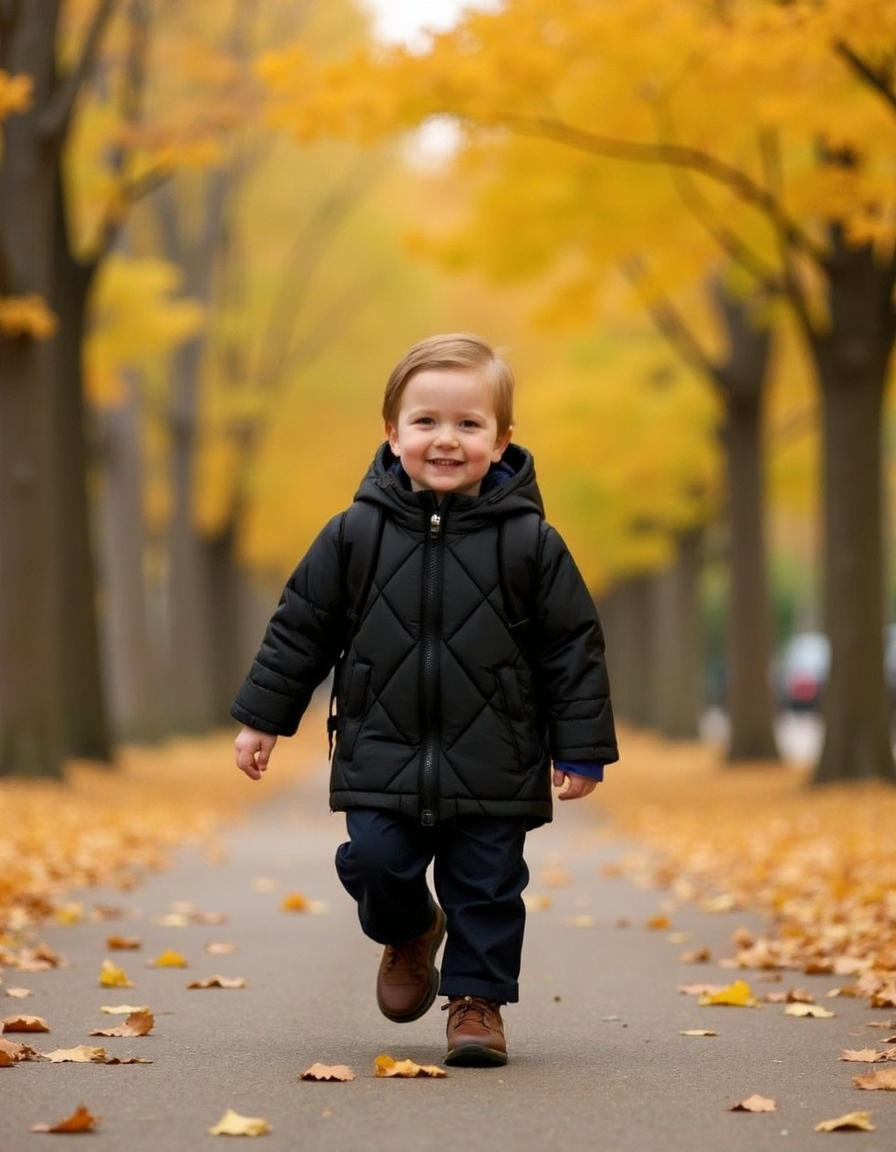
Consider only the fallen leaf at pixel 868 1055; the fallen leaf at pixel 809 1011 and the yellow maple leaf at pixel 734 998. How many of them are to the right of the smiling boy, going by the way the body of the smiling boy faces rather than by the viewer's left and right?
0

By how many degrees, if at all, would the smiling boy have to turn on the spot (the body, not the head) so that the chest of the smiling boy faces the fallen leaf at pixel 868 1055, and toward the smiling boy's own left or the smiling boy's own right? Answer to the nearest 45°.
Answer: approximately 90° to the smiling boy's own left

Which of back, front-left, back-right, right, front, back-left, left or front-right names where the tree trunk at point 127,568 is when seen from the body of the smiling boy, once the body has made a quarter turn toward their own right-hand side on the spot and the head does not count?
right

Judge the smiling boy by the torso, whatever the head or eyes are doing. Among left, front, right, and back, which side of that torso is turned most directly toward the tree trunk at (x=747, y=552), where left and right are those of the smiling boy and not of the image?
back

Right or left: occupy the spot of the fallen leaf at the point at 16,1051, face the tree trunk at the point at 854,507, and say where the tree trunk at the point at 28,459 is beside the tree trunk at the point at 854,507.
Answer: left

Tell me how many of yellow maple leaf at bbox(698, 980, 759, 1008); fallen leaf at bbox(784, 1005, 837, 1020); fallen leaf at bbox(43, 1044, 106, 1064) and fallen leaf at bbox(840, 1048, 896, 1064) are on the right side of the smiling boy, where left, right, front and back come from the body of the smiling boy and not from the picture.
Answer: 1

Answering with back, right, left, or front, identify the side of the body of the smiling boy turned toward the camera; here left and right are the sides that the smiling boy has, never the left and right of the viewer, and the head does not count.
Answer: front

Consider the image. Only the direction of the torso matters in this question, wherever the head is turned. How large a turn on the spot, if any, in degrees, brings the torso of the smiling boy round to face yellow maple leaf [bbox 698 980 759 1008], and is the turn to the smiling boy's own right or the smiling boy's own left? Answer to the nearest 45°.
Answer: approximately 135° to the smiling boy's own left

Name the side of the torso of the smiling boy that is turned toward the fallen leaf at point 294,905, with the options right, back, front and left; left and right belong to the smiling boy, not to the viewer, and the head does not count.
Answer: back

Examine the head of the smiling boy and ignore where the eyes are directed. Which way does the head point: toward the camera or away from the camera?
toward the camera

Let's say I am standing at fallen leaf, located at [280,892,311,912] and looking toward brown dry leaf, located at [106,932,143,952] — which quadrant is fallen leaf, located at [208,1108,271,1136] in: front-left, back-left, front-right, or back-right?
front-left

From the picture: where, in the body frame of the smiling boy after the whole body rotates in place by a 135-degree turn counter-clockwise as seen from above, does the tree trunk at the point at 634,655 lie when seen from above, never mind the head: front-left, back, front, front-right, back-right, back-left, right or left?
front-left

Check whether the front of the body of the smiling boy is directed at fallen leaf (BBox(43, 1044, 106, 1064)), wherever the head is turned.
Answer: no

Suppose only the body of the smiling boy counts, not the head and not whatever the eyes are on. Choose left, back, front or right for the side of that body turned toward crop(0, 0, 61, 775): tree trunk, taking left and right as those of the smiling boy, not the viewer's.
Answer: back

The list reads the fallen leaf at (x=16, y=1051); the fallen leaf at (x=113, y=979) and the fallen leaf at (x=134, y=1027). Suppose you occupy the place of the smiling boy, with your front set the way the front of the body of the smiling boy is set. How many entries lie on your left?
0
